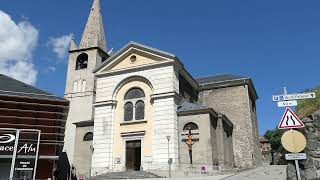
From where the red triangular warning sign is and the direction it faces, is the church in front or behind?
behind

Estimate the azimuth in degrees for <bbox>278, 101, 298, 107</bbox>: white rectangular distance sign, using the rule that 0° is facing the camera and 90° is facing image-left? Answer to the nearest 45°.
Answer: approximately 0°

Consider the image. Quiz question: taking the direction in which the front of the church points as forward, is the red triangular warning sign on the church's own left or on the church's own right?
on the church's own left

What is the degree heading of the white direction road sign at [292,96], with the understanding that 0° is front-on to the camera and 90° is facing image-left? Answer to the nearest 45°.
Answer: approximately 0°

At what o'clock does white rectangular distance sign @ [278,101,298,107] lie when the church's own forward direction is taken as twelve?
The white rectangular distance sign is roughly at 10 o'clock from the church.

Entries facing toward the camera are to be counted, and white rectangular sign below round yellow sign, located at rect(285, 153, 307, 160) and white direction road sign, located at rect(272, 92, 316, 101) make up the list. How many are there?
2
